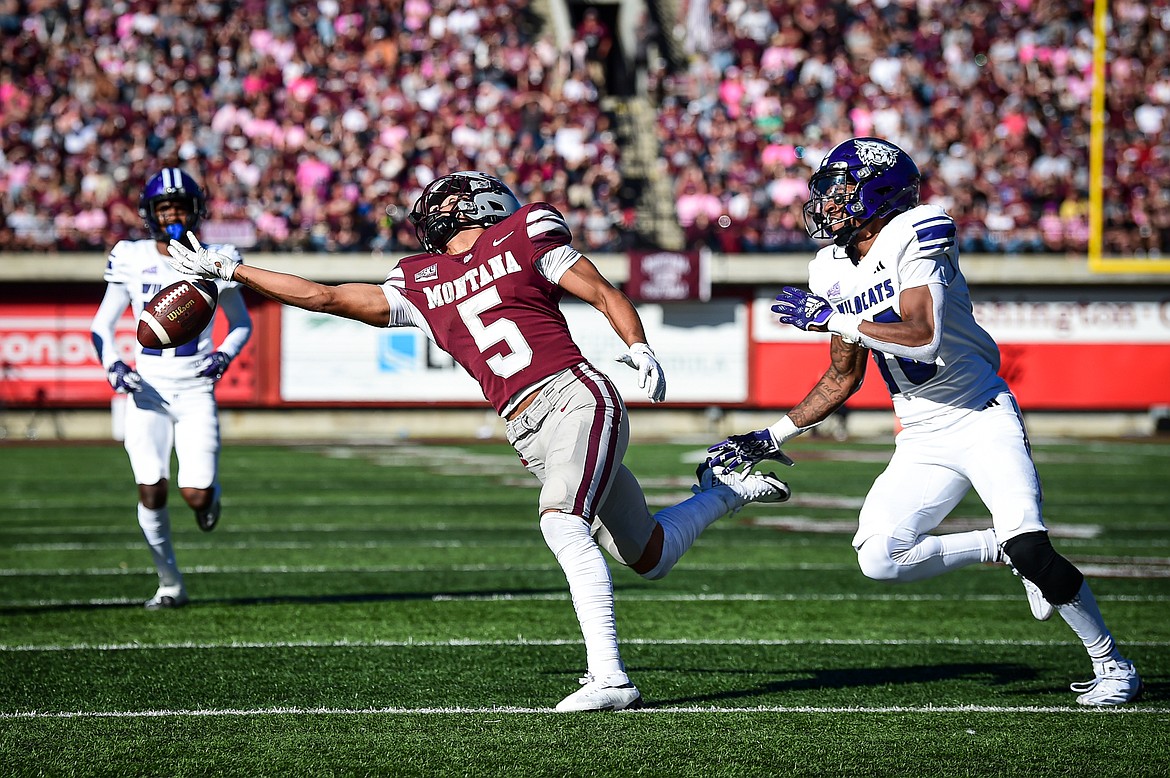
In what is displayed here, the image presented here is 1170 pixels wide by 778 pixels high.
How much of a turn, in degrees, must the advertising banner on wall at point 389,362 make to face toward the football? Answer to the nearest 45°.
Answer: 0° — it already faces it

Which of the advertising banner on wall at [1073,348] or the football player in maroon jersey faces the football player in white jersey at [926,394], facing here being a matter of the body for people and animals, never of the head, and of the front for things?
the advertising banner on wall

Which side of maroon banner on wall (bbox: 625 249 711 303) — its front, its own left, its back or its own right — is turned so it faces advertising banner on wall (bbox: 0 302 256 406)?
right

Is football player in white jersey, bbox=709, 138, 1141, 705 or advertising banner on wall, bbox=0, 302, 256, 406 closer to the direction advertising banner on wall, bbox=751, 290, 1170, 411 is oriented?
the football player in white jersey

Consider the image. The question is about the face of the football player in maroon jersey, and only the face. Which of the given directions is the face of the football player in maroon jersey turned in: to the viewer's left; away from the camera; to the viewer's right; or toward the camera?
to the viewer's left
